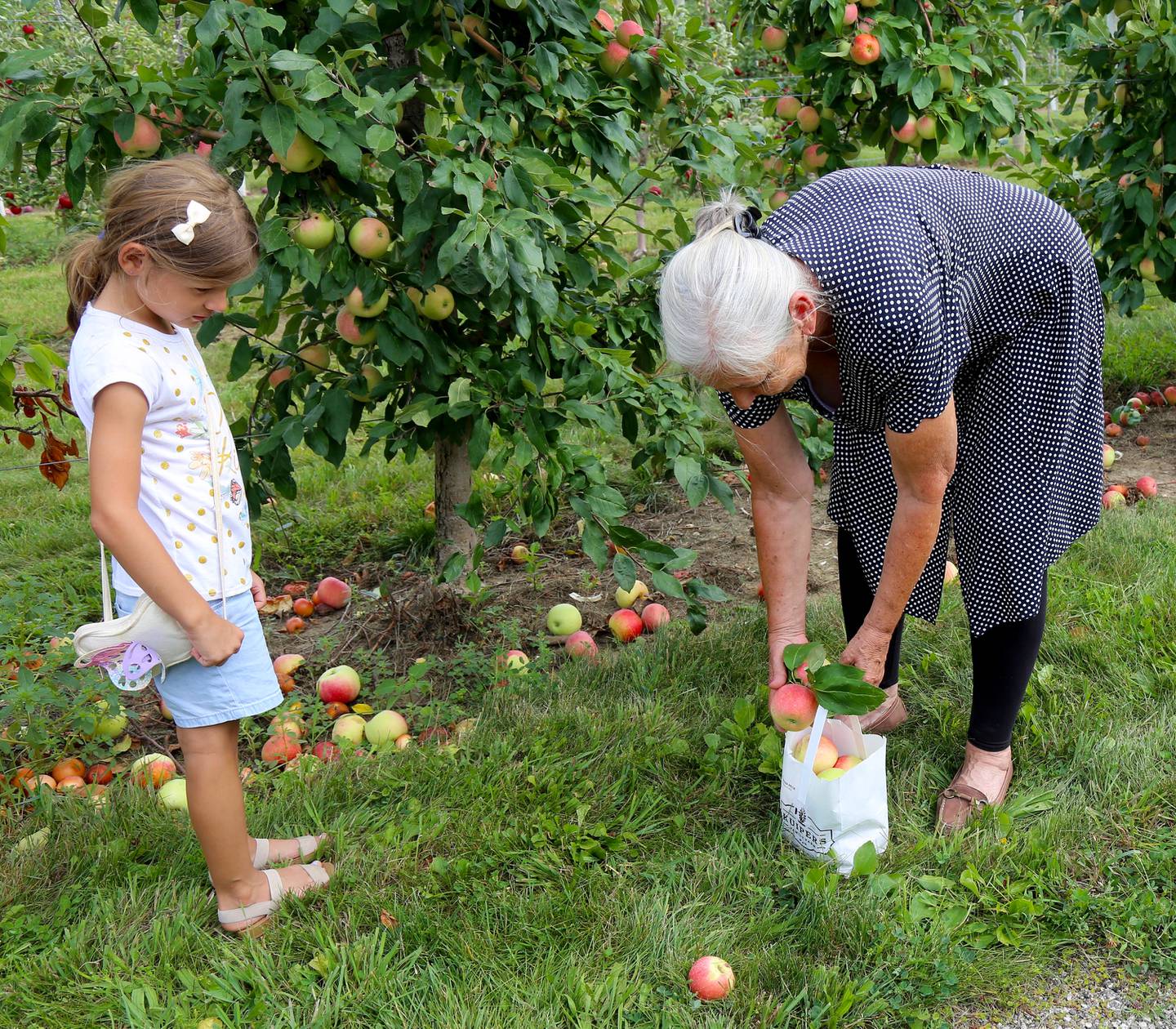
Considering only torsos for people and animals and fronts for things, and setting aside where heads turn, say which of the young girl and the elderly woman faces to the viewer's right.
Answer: the young girl

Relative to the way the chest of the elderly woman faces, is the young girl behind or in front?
in front

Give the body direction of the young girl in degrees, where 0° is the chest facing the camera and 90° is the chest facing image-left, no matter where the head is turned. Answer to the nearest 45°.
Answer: approximately 270°

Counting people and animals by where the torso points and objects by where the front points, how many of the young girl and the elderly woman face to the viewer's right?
1

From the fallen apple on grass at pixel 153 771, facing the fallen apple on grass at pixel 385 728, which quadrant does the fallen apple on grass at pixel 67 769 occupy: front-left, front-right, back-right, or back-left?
back-left

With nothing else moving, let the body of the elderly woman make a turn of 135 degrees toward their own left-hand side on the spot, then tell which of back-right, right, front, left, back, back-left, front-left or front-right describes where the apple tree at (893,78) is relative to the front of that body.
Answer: left

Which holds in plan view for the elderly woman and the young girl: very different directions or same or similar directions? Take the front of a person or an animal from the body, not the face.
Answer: very different directions
